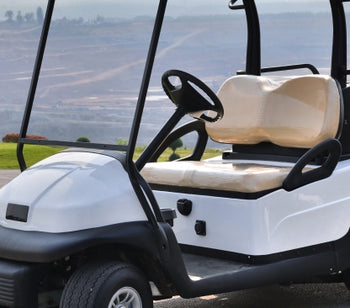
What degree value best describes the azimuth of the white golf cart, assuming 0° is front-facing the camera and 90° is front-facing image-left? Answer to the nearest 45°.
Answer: approximately 45°
